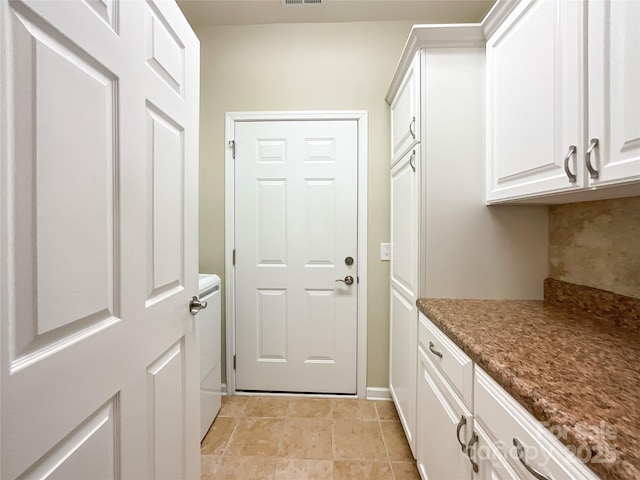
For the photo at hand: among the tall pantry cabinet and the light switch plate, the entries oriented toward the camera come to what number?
1

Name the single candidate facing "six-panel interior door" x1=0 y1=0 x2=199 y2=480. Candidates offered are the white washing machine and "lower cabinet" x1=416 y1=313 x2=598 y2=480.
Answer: the lower cabinet

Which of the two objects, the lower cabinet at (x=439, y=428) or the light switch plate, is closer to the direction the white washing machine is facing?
the light switch plate

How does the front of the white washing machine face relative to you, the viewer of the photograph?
facing to the right of the viewer

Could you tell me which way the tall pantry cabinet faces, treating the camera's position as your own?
facing to the left of the viewer

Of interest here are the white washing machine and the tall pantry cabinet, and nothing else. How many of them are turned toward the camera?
0

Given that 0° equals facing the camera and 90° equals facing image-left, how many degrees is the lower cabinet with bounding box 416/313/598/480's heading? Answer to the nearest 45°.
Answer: approximately 45°

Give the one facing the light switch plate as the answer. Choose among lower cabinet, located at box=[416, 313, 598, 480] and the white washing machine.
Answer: the white washing machine

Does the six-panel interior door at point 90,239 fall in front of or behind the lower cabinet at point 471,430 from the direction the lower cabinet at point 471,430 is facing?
in front

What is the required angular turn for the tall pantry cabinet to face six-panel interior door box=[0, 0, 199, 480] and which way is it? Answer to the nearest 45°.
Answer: approximately 45° to its left

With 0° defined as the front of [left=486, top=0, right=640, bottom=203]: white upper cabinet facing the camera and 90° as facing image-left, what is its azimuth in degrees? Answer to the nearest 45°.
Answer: approximately 45°

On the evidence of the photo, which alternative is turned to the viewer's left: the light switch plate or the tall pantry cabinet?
the tall pantry cabinet
